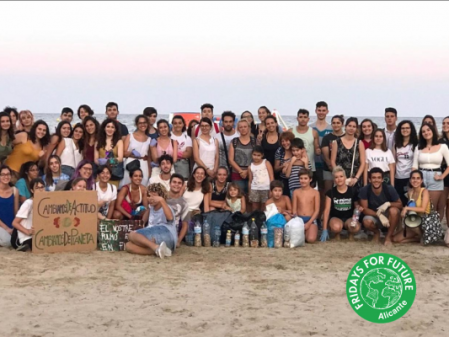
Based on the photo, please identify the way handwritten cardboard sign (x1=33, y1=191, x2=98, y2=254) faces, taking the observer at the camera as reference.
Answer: facing the viewer

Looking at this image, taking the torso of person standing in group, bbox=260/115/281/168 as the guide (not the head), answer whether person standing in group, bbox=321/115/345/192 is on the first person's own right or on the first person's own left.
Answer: on the first person's own left

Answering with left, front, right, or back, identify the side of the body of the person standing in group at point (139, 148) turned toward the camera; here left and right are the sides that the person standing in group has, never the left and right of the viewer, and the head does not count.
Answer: front

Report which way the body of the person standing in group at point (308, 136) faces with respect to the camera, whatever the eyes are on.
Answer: toward the camera

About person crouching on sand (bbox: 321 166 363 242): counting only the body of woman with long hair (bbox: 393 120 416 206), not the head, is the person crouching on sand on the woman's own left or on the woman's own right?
on the woman's own right

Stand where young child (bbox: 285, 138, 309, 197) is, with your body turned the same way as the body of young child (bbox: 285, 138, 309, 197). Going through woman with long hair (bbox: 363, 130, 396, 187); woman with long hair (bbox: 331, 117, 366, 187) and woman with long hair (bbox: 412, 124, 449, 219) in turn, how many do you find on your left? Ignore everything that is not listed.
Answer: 3

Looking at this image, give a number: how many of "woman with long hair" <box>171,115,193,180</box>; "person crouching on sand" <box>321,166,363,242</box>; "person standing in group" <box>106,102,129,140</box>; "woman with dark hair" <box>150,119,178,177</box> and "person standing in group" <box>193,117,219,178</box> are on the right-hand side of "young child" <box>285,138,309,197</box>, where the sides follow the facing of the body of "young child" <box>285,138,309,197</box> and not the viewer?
4

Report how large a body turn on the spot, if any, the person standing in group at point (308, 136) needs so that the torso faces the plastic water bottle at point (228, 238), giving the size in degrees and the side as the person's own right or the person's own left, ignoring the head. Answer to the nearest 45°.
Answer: approximately 45° to the person's own right

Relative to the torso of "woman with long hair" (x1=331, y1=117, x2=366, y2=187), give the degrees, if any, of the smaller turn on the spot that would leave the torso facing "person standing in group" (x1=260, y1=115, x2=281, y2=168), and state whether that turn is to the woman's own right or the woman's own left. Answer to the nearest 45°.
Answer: approximately 90° to the woman's own right

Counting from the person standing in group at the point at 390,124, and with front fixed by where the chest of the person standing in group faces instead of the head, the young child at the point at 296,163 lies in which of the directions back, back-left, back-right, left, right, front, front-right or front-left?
front-right

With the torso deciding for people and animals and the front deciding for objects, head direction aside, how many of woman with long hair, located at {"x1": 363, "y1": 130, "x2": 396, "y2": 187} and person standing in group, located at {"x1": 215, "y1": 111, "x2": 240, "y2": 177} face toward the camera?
2

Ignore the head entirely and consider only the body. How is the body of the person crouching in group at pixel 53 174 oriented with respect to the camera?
toward the camera

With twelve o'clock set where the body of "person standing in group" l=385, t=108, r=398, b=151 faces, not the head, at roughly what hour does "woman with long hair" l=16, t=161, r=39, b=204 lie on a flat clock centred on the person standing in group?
The woman with long hair is roughly at 2 o'clock from the person standing in group.
